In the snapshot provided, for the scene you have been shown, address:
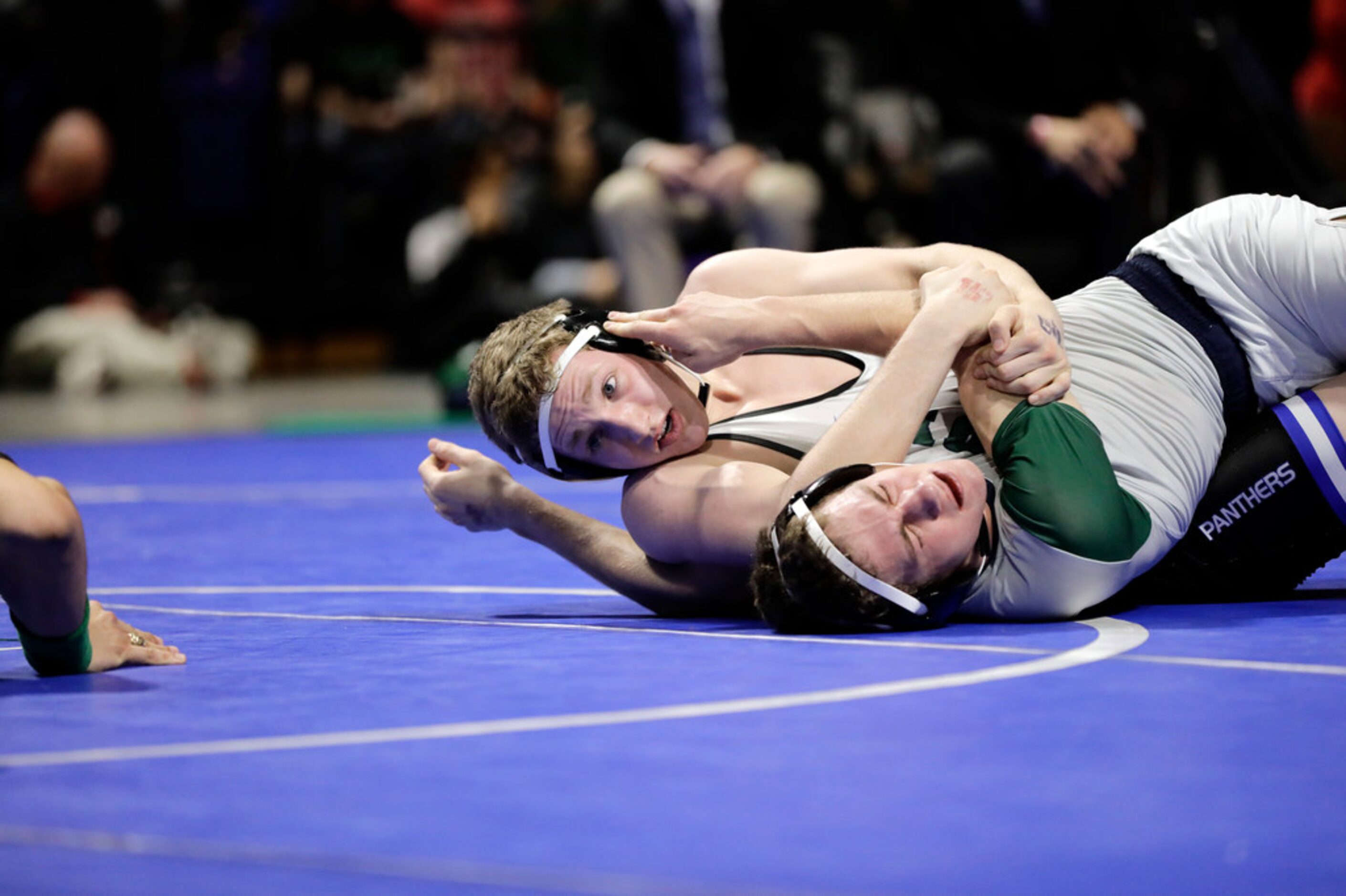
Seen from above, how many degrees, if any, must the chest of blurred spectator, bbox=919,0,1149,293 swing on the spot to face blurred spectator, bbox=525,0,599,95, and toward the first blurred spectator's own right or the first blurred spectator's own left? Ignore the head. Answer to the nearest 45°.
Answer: approximately 135° to the first blurred spectator's own right

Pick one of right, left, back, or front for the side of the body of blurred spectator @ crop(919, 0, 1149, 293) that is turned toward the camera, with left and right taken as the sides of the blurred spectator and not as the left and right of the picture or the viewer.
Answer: front

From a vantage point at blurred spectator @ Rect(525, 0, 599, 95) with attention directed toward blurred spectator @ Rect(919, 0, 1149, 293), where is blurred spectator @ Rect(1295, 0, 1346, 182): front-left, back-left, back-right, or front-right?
front-left

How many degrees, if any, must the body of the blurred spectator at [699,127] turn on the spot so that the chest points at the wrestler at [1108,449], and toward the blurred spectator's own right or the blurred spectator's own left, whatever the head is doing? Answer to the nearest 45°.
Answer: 0° — they already face them

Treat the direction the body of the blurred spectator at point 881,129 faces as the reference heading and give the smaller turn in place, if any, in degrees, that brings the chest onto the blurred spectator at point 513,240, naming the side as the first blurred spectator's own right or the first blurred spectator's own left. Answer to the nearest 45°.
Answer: approximately 135° to the first blurred spectator's own right

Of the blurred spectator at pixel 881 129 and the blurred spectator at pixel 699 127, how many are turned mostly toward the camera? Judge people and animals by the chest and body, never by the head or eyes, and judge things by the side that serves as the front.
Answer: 2

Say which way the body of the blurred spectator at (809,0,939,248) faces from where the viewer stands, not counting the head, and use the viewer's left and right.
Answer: facing the viewer

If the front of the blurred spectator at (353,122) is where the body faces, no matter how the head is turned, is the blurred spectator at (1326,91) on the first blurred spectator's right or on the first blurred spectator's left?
on the first blurred spectator's left

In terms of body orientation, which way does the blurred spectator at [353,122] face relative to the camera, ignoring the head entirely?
toward the camera

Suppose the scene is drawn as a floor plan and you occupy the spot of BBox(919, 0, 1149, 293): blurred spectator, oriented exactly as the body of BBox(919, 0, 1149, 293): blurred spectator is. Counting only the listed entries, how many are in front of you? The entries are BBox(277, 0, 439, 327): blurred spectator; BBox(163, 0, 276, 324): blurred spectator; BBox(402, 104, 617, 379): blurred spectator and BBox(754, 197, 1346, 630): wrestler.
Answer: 1

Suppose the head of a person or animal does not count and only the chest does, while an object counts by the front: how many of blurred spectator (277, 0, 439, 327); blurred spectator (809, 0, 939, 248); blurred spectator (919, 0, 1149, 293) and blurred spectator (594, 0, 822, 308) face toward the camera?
4

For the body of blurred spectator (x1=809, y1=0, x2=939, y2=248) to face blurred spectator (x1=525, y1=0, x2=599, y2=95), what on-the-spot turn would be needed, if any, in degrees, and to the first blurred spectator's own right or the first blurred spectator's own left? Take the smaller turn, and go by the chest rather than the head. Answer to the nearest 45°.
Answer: approximately 135° to the first blurred spectator's own right

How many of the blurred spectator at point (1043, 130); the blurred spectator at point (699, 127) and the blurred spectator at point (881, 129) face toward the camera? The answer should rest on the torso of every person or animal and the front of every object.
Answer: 3
